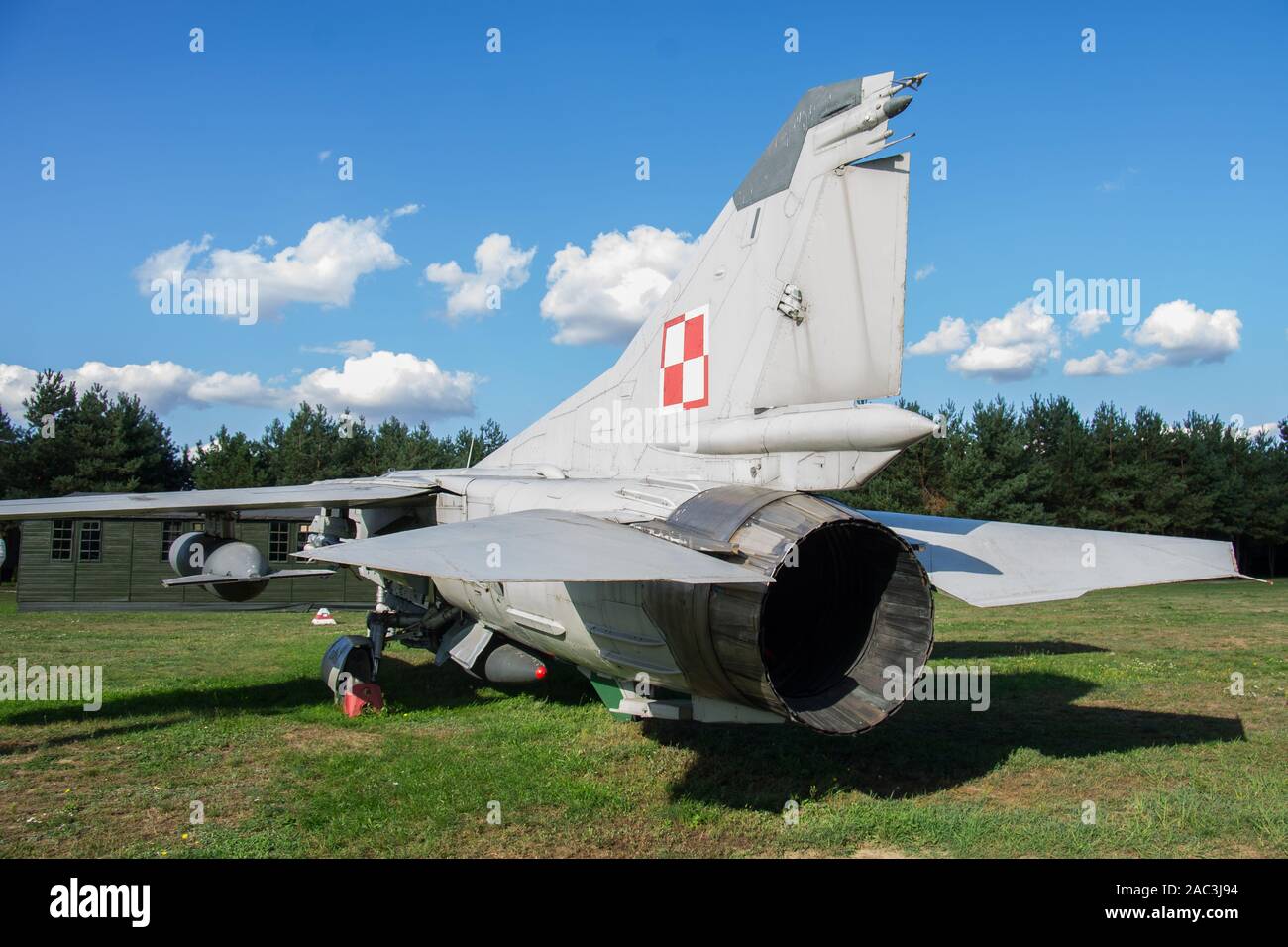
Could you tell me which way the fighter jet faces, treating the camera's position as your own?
facing away from the viewer and to the left of the viewer

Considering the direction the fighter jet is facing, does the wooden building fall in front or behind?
in front
